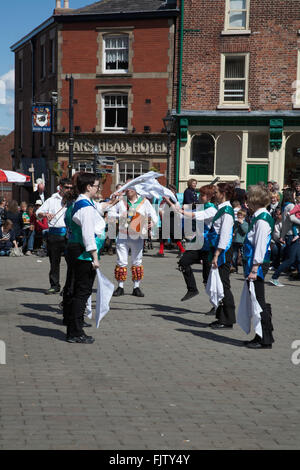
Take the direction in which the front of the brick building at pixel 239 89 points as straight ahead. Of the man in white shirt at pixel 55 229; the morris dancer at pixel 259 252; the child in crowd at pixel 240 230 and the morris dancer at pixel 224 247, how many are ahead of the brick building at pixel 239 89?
4

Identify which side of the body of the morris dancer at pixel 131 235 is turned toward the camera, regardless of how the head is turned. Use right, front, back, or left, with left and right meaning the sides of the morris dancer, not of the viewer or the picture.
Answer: front

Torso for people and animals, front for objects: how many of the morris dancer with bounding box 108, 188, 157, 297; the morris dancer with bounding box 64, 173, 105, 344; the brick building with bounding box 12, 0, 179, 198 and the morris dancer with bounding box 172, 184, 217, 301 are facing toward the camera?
2

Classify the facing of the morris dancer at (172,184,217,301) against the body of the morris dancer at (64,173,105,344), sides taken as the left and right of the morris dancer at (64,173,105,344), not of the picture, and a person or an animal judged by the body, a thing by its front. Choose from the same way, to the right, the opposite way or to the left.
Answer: the opposite way

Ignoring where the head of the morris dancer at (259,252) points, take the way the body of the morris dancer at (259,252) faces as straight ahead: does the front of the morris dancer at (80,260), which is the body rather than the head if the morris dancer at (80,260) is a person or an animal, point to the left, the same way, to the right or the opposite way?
the opposite way

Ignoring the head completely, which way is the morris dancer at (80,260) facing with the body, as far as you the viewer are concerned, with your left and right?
facing to the right of the viewer

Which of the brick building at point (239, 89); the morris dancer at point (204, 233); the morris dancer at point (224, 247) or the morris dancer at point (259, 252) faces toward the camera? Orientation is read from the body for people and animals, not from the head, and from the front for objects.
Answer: the brick building

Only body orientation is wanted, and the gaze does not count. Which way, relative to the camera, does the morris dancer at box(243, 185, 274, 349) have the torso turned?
to the viewer's left

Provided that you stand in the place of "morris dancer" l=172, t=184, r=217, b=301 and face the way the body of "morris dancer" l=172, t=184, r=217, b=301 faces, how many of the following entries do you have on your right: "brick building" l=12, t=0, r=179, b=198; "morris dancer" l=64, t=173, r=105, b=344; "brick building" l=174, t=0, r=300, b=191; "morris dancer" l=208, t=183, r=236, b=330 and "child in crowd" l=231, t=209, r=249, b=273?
3

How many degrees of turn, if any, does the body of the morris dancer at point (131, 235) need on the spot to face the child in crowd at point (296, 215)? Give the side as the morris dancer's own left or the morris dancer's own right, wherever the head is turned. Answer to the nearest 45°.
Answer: approximately 135° to the morris dancer's own left

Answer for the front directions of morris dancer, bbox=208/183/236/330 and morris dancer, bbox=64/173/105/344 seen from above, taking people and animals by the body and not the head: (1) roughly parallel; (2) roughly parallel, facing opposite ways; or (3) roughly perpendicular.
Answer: roughly parallel, facing opposite ways

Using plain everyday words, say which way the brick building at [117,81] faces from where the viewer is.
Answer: facing the viewer

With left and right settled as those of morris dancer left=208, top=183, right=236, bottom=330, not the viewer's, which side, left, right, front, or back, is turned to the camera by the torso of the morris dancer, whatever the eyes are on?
left

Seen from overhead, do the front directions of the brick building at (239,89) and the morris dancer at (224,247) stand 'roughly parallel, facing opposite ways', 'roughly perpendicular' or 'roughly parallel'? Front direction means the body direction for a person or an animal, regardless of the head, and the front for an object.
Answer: roughly perpendicular

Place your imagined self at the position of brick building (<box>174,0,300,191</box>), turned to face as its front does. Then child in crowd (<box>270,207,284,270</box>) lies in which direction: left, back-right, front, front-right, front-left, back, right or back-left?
front

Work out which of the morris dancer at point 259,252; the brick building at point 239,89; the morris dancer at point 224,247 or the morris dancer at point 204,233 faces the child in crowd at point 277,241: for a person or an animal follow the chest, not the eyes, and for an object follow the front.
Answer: the brick building

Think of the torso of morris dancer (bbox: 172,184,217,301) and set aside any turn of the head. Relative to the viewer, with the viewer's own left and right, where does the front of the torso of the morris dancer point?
facing to the left of the viewer

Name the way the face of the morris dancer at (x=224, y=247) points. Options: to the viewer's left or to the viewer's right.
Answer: to the viewer's left

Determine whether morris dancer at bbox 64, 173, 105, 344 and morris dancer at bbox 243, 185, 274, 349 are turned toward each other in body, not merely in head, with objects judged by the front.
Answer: yes

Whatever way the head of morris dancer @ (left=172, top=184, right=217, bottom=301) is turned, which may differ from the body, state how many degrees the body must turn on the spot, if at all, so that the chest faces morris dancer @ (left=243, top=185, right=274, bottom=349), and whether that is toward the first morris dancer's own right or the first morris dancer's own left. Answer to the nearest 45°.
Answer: approximately 90° to the first morris dancer's own left

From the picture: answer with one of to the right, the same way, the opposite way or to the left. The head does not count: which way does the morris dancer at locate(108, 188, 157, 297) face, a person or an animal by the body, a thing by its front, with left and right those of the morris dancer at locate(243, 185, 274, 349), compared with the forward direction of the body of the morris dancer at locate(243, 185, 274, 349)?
to the left
